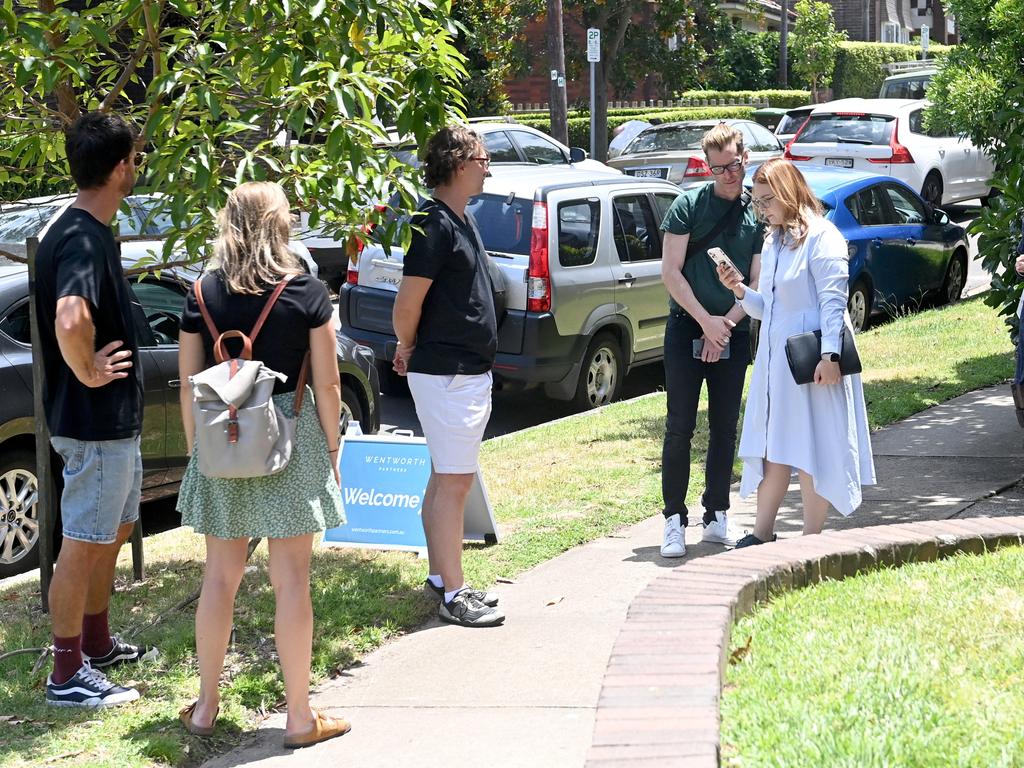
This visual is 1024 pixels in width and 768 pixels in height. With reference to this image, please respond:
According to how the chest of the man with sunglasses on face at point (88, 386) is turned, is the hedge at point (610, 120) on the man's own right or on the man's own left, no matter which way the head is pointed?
on the man's own left

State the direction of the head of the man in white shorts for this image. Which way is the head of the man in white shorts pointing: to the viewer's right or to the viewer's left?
to the viewer's right

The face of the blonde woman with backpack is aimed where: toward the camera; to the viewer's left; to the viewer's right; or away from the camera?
away from the camera

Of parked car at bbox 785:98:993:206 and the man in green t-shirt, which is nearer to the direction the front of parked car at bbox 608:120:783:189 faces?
the parked car

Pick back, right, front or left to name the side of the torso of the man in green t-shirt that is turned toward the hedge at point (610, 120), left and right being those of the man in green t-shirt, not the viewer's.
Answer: back

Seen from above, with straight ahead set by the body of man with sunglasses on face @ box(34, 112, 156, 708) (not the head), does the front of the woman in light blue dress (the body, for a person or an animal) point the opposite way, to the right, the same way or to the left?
the opposite way
